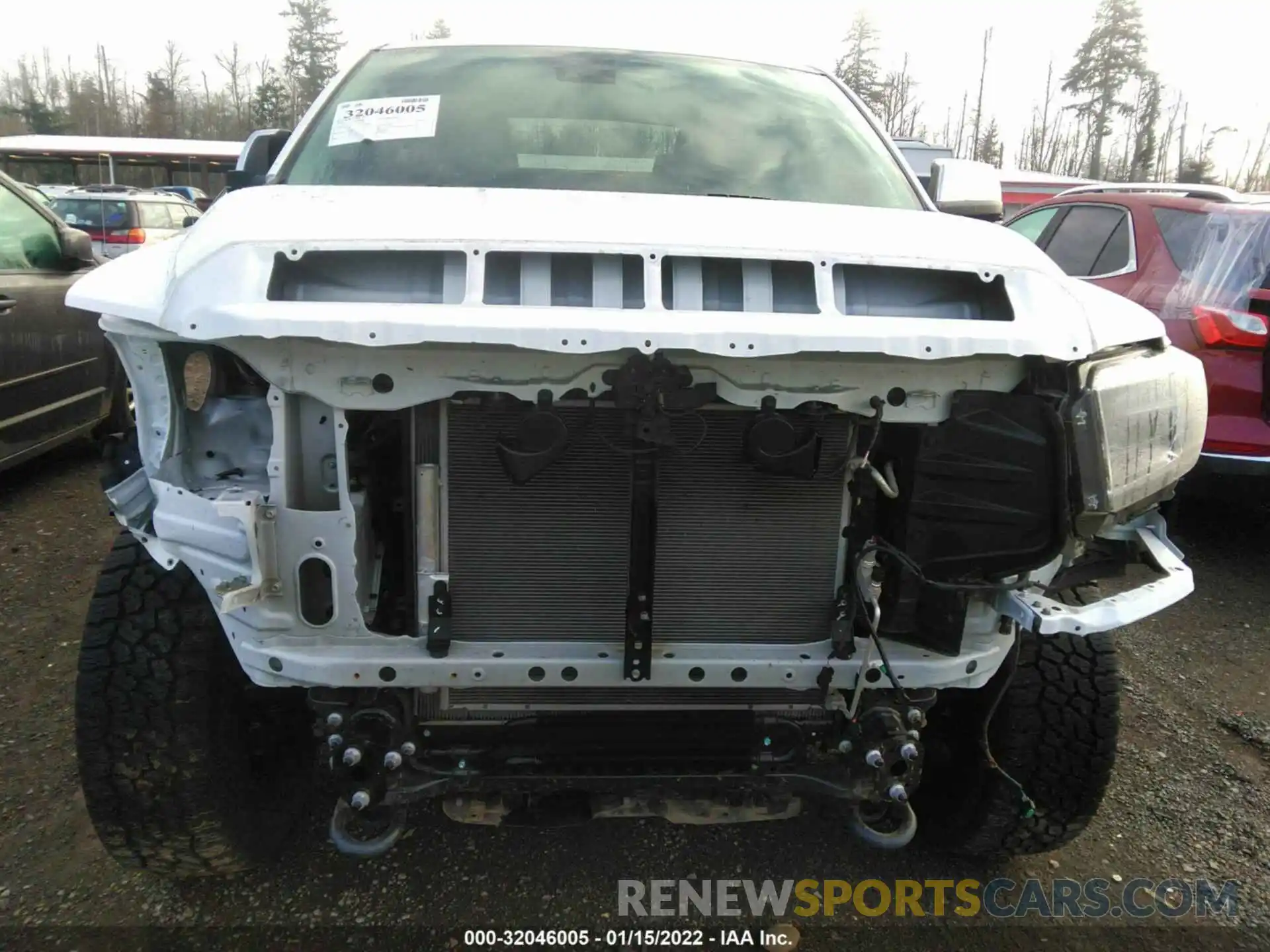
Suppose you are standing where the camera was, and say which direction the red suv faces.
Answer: facing away from the viewer and to the left of the viewer

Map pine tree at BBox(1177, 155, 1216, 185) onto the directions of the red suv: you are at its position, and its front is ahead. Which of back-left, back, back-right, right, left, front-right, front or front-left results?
front-right

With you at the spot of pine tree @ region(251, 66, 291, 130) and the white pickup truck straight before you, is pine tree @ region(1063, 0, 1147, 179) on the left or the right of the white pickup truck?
left

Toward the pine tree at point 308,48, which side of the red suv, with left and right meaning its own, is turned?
front

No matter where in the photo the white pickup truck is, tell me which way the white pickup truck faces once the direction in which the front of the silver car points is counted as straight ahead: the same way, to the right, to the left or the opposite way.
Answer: the opposite way

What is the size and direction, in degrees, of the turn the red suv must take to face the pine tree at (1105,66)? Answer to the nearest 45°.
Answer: approximately 45° to its right

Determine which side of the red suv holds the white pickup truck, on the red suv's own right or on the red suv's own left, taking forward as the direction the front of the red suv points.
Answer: on the red suv's own left

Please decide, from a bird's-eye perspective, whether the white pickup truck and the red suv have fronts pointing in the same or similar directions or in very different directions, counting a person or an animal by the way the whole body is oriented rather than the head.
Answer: very different directions

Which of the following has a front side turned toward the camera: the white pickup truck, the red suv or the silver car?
the white pickup truck

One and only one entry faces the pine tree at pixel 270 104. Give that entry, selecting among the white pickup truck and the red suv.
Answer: the red suv

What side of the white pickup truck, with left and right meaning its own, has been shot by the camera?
front

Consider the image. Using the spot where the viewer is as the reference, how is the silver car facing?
facing away from the viewer and to the right of the viewer

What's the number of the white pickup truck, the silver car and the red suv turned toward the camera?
1
